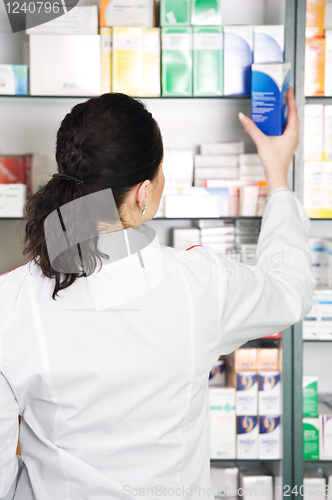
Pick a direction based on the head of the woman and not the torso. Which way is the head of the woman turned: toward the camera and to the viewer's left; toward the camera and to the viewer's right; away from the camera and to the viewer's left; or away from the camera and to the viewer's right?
away from the camera and to the viewer's right

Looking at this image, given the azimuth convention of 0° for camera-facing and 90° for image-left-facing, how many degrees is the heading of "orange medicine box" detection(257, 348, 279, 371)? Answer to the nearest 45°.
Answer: approximately 0°
